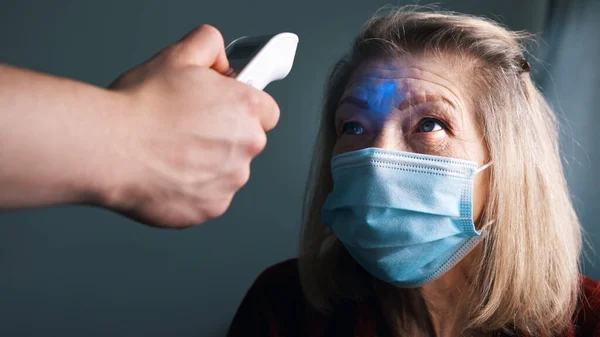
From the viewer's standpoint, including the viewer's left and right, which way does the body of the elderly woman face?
facing the viewer and to the left of the viewer

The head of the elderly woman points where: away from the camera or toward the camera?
toward the camera
